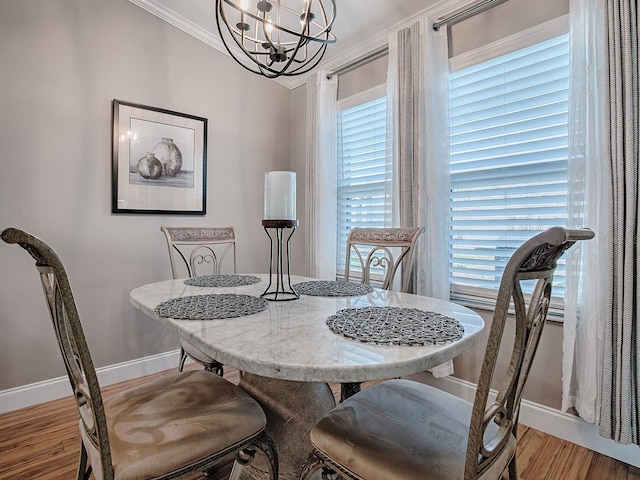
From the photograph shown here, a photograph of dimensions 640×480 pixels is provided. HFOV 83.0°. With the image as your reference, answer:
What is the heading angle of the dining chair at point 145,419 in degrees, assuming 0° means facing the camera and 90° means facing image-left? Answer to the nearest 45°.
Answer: approximately 225°

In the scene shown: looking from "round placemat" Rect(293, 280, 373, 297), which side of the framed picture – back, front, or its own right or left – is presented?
front

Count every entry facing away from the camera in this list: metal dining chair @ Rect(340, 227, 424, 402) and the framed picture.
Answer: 0

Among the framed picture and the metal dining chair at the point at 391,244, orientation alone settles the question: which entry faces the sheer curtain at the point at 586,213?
the framed picture

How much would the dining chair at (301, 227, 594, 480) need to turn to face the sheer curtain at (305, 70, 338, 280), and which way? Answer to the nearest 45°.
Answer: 0° — it already faces it

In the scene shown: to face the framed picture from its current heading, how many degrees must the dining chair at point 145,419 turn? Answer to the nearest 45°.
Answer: approximately 45° to its left

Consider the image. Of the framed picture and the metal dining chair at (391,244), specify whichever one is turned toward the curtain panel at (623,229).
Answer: the framed picture

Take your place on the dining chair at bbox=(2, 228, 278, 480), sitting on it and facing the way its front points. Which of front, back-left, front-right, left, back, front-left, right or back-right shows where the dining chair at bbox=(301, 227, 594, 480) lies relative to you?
right

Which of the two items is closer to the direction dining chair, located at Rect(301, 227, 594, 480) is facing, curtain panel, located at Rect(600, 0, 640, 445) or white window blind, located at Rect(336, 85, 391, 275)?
the white window blind

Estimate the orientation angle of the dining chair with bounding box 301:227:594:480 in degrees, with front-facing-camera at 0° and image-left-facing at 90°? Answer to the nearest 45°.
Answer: approximately 135°

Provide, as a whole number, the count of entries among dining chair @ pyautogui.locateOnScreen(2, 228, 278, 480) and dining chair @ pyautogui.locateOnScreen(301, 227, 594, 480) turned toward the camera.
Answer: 0

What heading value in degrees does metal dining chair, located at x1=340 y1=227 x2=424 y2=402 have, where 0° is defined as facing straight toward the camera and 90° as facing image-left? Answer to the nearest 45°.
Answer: approximately 45°

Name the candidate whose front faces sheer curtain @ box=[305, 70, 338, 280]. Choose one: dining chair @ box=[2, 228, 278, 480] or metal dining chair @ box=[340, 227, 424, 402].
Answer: the dining chair

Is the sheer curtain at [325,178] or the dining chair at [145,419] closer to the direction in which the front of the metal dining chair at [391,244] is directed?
the dining chair

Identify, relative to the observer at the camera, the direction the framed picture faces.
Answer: facing the viewer and to the right of the viewer

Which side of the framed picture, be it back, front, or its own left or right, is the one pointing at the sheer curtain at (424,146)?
front

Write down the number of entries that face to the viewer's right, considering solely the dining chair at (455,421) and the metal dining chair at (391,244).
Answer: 0

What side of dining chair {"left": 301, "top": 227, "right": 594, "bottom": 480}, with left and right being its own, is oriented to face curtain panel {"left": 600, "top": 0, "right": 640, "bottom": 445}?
right
